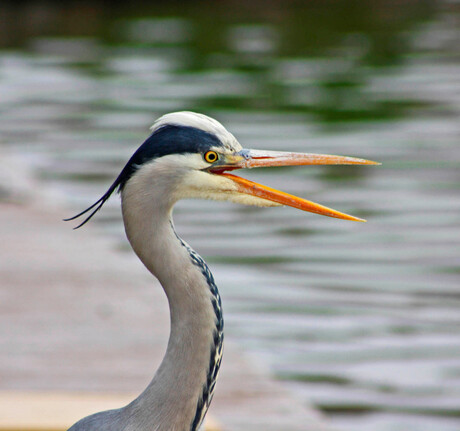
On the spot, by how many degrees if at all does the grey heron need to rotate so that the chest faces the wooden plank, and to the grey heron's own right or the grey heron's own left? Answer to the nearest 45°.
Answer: approximately 135° to the grey heron's own left

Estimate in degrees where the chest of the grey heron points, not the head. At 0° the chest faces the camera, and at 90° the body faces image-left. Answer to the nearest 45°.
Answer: approximately 270°
